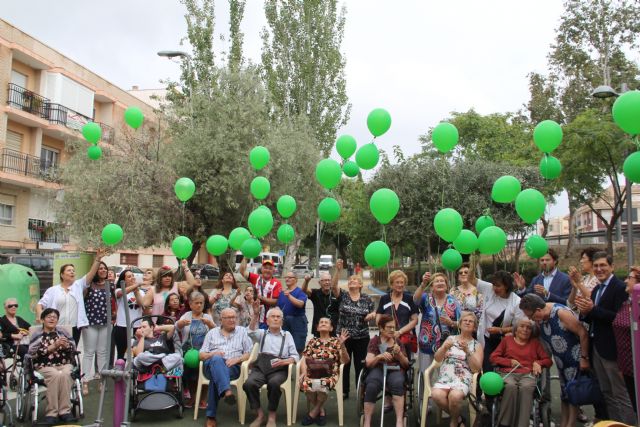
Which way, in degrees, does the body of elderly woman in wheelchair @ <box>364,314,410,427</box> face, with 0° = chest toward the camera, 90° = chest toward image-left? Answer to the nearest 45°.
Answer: approximately 0°

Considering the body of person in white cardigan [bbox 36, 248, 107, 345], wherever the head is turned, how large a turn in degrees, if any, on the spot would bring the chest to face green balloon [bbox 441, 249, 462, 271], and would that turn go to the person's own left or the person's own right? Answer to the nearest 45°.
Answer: approximately 90° to the person's own left

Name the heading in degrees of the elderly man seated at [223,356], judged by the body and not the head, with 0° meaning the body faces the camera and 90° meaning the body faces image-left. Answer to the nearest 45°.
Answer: approximately 0°

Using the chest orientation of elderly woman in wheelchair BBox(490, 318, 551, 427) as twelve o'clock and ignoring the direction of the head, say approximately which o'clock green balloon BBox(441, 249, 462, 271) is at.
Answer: The green balloon is roughly at 5 o'clock from the elderly woman in wheelchair.

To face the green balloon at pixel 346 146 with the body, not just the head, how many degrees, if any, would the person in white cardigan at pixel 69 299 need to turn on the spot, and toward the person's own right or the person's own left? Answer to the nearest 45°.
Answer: approximately 90° to the person's own left

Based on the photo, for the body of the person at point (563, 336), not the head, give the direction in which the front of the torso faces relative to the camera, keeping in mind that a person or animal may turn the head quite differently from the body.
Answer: to the viewer's left

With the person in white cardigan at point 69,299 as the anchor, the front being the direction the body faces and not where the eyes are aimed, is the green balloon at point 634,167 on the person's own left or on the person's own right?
on the person's own left

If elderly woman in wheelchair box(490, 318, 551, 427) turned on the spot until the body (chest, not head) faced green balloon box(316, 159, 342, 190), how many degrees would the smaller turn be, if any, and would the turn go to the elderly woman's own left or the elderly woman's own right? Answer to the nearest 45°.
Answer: approximately 135° to the elderly woman's own right

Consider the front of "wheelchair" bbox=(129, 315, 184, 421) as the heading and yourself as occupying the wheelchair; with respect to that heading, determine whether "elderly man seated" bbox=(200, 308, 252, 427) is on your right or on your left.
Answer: on your left

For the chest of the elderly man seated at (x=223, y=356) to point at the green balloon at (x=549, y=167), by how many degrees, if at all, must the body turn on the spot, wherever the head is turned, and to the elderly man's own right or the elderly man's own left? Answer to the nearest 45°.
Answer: approximately 90° to the elderly man's own left
